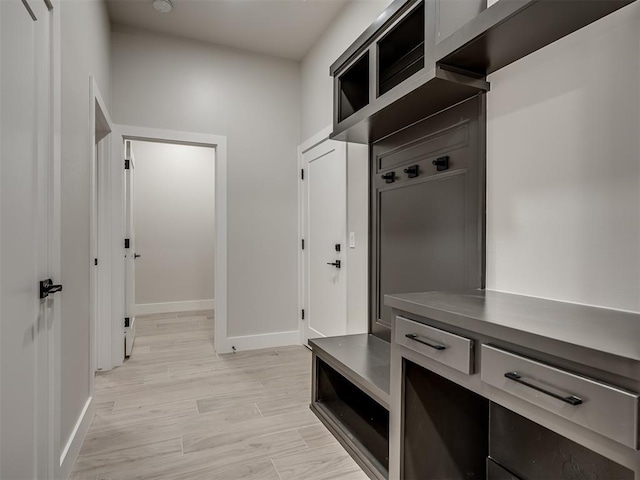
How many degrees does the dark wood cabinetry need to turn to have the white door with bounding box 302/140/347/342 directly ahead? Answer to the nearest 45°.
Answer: approximately 90° to its right

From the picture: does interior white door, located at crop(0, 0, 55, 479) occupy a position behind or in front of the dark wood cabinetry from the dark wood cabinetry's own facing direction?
in front

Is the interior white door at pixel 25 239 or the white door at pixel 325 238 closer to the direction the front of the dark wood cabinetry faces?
the interior white door

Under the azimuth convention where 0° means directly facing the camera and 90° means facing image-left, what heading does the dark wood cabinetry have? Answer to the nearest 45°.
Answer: approximately 45°
